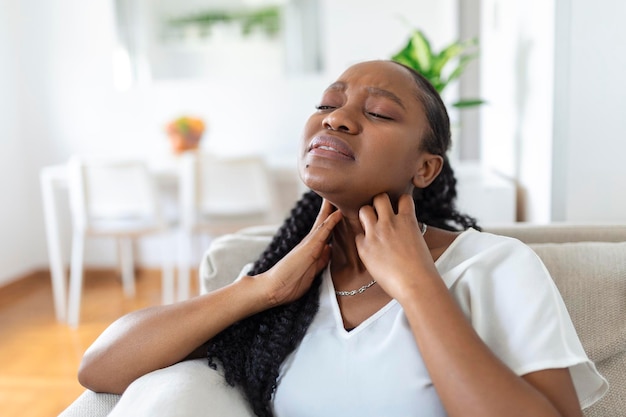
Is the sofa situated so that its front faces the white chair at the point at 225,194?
no

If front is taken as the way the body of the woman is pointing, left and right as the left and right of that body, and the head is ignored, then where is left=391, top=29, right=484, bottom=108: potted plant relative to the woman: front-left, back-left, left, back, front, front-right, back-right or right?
back-right

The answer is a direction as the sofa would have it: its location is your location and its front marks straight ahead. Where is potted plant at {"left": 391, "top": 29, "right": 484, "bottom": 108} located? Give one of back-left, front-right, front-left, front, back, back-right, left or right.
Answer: back

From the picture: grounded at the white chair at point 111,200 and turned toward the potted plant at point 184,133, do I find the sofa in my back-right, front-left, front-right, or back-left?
back-right

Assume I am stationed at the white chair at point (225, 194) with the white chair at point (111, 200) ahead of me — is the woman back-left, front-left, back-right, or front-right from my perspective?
back-left

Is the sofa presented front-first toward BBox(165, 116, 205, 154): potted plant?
no

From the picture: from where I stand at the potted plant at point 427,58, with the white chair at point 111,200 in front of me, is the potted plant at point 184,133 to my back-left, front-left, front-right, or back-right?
front-right

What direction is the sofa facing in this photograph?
toward the camera

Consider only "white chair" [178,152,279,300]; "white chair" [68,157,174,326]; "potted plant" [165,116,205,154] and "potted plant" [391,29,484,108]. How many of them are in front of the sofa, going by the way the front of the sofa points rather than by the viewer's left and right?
0

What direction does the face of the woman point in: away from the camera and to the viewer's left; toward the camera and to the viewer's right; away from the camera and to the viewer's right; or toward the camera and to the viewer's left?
toward the camera and to the viewer's left

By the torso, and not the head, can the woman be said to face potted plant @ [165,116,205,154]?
no

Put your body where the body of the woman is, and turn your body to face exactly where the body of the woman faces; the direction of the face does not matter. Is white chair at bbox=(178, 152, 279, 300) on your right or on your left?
on your right

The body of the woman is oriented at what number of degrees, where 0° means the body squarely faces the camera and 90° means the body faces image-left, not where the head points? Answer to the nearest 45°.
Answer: approximately 45°
